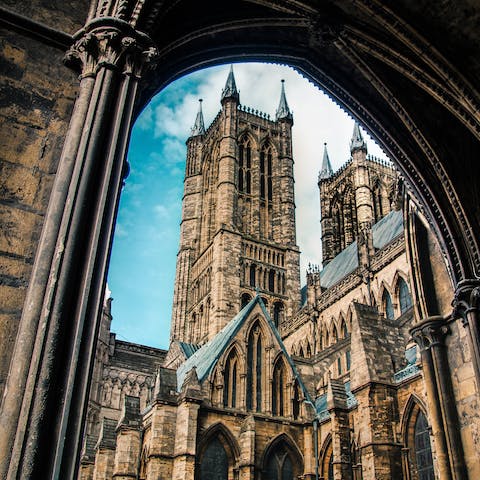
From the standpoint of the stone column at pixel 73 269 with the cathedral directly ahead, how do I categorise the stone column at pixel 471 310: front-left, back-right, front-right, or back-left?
front-right
